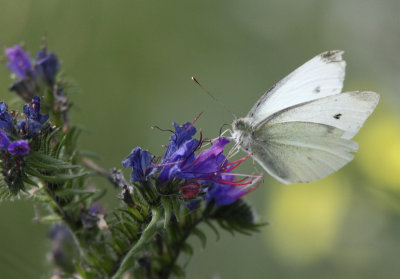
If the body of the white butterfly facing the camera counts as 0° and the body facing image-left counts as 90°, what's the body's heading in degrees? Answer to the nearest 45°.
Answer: approximately 90°
